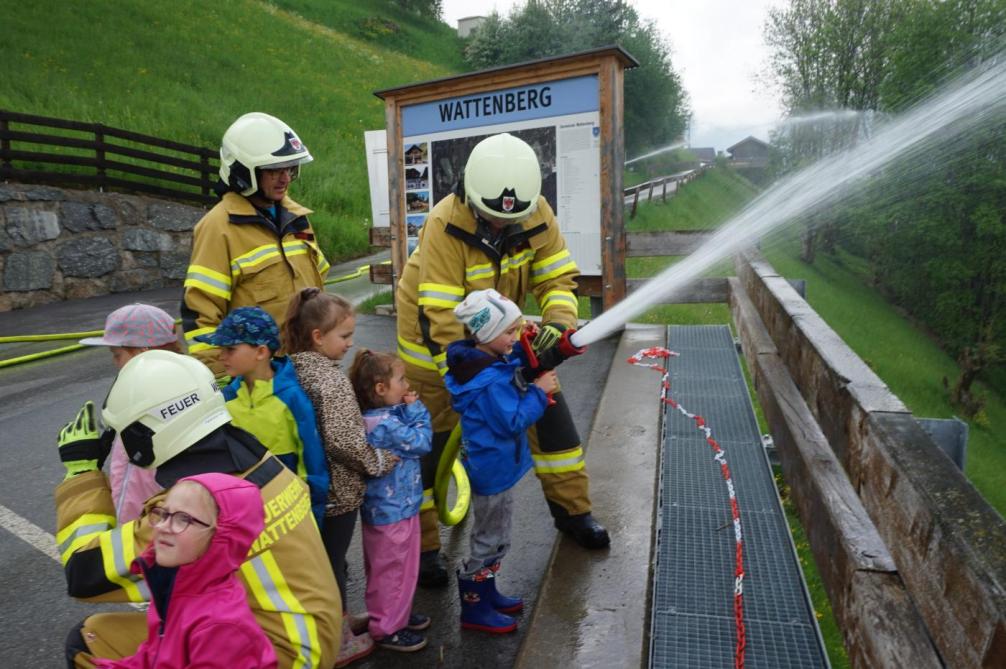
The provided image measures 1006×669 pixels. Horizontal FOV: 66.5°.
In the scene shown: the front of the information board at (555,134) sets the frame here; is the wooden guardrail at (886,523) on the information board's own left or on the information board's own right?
on the information board's own left

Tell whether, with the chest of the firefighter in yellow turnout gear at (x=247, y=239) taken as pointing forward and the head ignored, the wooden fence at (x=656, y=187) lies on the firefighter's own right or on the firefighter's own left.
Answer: on the firefighter's own left

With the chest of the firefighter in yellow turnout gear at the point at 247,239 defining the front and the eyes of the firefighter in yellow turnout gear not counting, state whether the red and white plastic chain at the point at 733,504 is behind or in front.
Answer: in front

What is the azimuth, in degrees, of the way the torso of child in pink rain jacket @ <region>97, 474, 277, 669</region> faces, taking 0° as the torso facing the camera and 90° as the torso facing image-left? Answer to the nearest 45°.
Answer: approximately 45°

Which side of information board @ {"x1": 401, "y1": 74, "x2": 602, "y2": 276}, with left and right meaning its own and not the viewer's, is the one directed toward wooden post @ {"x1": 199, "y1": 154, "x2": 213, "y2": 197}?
right

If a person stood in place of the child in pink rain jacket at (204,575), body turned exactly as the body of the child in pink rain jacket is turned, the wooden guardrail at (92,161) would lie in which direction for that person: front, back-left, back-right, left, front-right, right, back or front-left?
back-right

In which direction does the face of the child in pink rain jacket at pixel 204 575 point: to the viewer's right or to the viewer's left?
to the viewer's left

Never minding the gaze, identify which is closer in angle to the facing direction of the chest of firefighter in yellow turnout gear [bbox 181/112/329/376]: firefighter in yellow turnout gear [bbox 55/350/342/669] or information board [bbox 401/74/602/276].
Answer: the firefighter in yellow turnout gear

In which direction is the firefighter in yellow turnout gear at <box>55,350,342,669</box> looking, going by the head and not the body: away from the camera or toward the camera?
away from the camera
